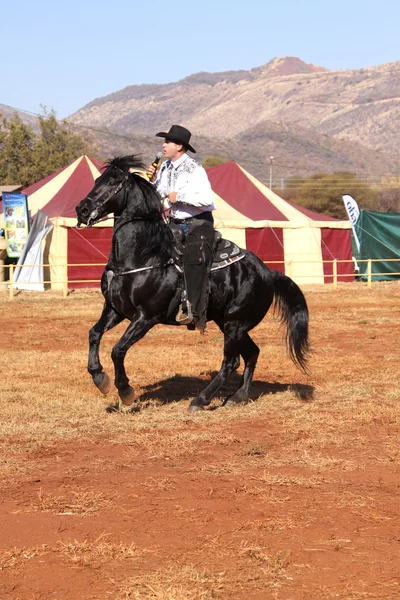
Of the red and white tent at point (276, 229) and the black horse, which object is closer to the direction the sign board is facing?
the black horse

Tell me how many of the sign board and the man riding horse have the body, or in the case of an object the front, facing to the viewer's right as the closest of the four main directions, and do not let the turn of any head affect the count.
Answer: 0

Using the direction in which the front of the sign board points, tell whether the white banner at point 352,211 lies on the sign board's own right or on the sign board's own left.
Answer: on the sign board's own left

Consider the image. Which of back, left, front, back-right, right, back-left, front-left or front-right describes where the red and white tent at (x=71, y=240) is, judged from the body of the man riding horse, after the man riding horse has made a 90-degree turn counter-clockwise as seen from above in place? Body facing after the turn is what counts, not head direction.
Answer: back-left

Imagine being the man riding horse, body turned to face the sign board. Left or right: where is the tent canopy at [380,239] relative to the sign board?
right

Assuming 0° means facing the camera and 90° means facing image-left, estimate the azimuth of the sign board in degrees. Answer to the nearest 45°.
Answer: approximately 0°

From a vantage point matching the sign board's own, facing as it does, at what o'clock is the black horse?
The black horse is roughly at 12 o'clock from the sign board.

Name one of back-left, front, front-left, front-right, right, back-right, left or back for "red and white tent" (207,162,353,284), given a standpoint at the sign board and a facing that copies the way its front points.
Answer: left

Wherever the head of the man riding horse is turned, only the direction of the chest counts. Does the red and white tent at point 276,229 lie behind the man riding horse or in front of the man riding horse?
behind

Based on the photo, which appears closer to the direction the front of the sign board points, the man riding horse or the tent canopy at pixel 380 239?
the man riding horse

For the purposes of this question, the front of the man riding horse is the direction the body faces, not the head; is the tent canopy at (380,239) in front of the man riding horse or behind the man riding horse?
behind

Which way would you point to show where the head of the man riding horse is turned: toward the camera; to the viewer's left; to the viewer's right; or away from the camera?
to the viewer's left

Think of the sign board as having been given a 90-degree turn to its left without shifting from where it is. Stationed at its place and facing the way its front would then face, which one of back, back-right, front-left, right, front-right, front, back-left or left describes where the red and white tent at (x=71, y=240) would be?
front

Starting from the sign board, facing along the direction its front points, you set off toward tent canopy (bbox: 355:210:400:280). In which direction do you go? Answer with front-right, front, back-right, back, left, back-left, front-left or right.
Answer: left
